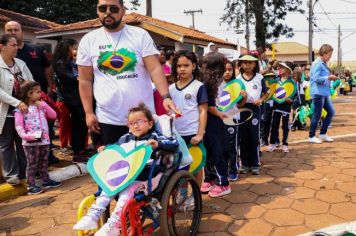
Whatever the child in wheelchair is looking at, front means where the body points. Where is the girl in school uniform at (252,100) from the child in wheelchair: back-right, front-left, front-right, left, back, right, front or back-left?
back

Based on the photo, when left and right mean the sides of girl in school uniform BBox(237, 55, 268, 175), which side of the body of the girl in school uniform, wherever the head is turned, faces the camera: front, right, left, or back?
front

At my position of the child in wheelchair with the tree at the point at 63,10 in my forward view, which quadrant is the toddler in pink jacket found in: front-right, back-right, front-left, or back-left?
front-left

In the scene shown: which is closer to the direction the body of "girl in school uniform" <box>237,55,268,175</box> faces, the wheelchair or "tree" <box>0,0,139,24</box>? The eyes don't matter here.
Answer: the wheelchair

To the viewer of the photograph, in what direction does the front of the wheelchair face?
facing the viewer and to the left of the viewer

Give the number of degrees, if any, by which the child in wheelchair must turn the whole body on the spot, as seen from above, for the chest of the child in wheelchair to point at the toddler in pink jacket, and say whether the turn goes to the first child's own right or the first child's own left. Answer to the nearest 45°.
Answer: approximately 90° to the first child's own right

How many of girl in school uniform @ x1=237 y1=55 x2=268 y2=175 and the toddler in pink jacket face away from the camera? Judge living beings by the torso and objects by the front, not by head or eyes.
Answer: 0

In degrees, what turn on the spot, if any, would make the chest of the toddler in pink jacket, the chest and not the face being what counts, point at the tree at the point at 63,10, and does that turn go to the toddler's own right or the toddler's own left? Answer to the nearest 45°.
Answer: approximately 135° to the toddler's own left

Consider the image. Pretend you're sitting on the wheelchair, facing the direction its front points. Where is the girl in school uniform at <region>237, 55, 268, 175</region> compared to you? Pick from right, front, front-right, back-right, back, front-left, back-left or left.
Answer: back

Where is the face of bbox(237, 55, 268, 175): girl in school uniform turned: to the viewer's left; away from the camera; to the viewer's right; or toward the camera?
toward the camera

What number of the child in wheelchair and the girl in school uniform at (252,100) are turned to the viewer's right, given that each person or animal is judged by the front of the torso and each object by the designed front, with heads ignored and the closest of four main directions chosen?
0

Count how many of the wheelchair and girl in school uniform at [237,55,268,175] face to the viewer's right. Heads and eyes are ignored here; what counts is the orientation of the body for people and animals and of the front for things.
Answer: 0

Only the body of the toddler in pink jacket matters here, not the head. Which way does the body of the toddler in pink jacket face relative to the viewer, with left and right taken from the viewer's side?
facing the viewer and to the right of the viewer

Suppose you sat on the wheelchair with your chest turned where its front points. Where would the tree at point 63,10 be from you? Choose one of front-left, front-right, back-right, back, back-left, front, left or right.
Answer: back-right

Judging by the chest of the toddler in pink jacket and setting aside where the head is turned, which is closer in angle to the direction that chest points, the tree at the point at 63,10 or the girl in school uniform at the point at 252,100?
the girl in school uniform

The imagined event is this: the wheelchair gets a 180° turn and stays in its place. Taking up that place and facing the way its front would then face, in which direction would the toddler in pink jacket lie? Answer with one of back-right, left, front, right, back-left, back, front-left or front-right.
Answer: left
